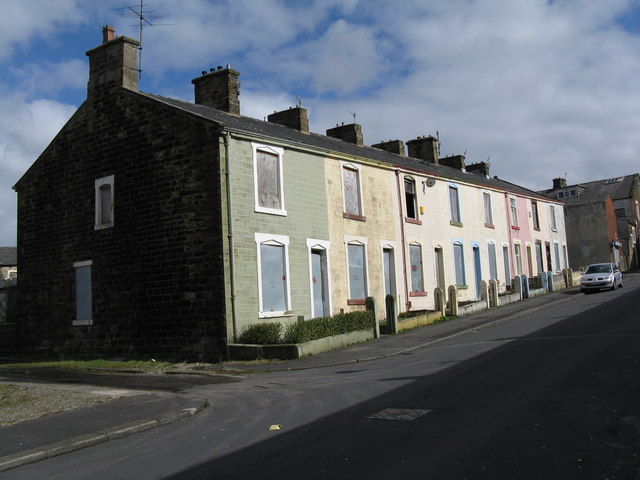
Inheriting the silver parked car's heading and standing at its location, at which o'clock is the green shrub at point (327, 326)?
The green shrub is roughly at 11 o'clock from the silver parked car.

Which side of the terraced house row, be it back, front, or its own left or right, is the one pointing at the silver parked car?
left

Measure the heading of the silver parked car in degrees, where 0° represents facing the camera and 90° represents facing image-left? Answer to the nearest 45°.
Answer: approximately 45°

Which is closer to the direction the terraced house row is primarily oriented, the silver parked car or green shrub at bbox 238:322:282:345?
the green shrub

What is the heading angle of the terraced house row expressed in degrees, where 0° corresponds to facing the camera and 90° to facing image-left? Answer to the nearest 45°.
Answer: approximately 315°
